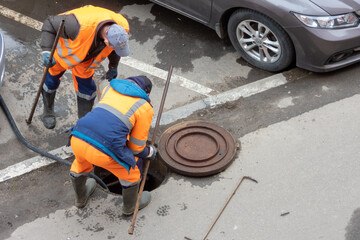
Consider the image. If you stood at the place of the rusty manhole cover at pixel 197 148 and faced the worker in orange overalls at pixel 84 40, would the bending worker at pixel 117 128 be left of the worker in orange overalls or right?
left

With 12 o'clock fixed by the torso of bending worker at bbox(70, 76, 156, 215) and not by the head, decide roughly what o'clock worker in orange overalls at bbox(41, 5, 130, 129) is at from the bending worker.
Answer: The worker in orange overalls is roughly at 10 o'clock from the bending worker.

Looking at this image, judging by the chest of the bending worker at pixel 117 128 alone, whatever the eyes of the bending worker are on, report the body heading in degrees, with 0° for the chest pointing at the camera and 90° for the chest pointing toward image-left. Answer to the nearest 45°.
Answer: approximately 225°

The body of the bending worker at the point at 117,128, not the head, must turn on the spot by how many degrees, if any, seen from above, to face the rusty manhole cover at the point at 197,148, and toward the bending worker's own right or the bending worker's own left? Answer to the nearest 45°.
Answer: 0° — they already face it

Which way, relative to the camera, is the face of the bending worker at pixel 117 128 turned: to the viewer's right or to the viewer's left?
to the viewer's right
